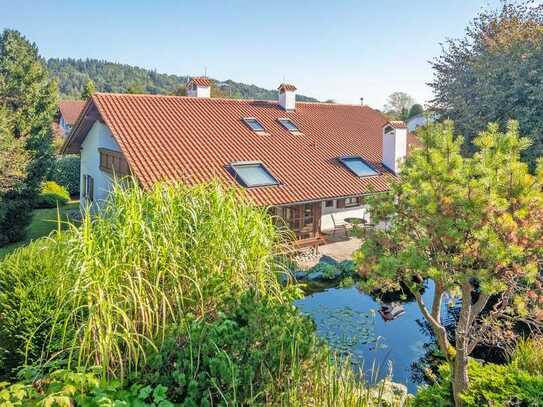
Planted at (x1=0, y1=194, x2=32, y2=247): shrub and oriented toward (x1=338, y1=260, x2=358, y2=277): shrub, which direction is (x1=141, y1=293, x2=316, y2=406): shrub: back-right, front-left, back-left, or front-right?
front-right

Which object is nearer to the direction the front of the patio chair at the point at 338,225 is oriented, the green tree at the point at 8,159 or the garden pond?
the garden pond

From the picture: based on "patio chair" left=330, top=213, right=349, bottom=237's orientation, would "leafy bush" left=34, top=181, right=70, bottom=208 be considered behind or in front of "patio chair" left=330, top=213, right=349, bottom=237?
behind

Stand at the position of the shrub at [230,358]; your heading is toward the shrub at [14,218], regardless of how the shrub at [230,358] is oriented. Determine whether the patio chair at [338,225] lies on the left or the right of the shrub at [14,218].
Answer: right
